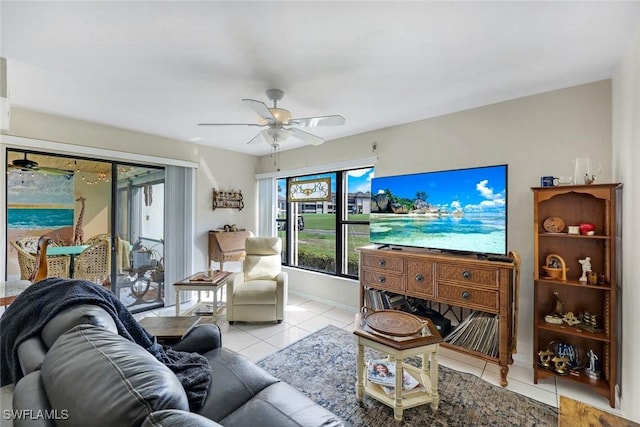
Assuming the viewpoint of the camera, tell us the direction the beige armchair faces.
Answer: facing the viewer

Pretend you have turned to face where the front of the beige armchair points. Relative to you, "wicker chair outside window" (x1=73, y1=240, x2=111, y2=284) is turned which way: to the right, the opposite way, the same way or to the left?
to the right

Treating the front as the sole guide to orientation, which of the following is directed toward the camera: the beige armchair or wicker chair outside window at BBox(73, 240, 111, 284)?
the beige armchair

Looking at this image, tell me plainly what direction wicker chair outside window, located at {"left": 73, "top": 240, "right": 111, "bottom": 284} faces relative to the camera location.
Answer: facing away from the viewer and to the left of the viewer

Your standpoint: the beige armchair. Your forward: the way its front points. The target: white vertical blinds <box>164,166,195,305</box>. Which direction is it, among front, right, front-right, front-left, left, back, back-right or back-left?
back-right

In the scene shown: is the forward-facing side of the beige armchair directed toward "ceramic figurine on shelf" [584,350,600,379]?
no

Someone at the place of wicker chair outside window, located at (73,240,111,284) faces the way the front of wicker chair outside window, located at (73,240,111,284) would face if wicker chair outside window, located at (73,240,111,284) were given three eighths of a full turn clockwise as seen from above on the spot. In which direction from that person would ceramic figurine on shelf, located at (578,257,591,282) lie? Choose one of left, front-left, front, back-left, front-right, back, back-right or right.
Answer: front-right

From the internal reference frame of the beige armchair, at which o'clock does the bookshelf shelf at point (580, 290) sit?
The bookshelf shelf is roughly at 10 o'clock from the beige armchair.

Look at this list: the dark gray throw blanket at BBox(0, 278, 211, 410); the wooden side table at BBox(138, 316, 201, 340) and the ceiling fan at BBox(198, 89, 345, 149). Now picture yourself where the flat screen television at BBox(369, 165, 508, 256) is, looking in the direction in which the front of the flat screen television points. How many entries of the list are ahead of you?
3

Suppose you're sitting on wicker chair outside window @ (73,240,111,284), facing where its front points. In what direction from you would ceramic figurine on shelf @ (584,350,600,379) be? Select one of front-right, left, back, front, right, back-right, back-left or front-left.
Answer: back

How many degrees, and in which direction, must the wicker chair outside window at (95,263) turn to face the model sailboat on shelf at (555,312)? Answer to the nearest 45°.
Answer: approximately 180°

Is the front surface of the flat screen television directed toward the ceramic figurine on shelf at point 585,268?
no

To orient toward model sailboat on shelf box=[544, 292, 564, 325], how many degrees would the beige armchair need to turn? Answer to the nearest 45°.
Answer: approximately 45° to its left

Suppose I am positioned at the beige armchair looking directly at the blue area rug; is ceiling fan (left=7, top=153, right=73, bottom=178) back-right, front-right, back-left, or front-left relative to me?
back-right

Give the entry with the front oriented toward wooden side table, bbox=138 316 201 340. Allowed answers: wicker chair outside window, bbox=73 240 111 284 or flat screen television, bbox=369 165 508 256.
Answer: the flat screen television

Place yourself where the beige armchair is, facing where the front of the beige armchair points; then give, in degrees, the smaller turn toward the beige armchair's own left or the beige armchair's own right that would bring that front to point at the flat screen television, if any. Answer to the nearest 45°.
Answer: approximately 45° to the beige armchair's own left

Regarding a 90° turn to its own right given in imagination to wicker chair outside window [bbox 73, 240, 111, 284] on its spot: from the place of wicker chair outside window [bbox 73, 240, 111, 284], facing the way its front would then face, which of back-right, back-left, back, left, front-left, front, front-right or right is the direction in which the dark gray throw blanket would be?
back-right

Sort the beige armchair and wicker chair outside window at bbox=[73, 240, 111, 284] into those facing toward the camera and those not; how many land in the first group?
1
